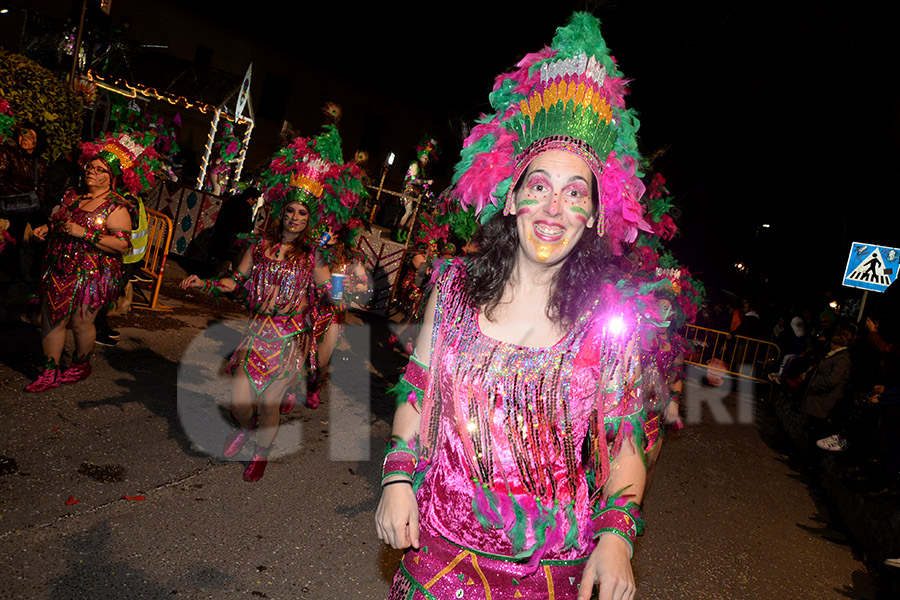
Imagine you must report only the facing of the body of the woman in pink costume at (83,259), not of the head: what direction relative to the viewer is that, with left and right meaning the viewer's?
facing the viewer and to the left of the viewer

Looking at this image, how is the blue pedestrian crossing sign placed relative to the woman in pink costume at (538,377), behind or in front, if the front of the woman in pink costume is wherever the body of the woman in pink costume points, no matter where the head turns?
behind

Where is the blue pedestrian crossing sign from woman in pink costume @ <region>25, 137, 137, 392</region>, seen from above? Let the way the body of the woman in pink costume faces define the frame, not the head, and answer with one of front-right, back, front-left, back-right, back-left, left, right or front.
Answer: back-left

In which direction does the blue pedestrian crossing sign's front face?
toward the camera

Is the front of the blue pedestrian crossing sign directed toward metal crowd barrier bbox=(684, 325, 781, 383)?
no

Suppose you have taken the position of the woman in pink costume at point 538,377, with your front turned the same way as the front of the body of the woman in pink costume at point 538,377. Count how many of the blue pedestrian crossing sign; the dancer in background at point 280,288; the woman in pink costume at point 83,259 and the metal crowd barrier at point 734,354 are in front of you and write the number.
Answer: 0

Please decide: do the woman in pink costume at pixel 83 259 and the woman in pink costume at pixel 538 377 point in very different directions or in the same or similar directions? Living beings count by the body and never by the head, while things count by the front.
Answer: same or similar directions

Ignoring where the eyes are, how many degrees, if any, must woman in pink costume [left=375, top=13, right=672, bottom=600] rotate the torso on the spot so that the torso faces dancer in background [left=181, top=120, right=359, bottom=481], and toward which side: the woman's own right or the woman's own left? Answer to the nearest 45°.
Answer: approximately 135° to the woman's own right

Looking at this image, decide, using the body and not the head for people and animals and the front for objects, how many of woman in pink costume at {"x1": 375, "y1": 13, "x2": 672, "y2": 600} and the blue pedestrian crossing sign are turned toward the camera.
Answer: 2

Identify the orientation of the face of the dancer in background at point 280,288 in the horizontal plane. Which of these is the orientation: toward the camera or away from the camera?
toward the camera

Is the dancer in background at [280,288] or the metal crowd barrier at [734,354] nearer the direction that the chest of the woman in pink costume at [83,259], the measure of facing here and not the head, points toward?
the dancer in background

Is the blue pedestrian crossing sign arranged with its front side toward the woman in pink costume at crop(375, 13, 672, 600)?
yes

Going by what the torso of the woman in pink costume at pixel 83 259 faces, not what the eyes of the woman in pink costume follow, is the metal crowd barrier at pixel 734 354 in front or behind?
behind

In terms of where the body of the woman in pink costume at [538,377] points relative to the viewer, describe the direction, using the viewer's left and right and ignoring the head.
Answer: facing the viewer

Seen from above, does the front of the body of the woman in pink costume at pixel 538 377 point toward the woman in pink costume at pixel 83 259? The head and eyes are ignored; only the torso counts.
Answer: no

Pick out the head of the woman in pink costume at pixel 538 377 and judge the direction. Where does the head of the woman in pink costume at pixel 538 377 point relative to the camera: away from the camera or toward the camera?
toward the camera

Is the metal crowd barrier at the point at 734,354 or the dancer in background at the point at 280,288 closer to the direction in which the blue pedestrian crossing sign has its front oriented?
the dancer in background
